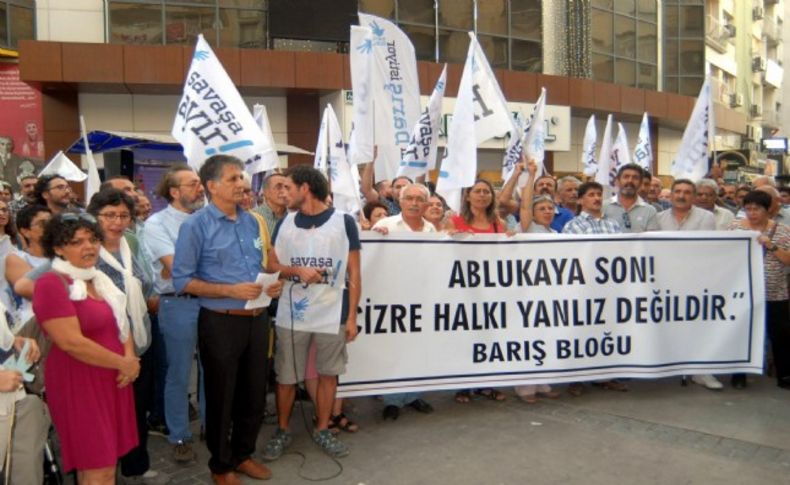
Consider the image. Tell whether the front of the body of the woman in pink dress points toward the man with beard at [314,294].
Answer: no

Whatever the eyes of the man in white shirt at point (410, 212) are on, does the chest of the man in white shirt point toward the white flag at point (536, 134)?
no

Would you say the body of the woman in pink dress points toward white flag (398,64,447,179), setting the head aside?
no

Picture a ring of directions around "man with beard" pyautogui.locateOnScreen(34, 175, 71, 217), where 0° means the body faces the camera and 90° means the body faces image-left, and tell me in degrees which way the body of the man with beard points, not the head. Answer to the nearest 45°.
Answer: approximately 315°

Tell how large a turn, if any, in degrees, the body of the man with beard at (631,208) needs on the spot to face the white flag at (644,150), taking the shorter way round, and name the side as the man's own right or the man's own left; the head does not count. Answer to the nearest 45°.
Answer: approximately 180°

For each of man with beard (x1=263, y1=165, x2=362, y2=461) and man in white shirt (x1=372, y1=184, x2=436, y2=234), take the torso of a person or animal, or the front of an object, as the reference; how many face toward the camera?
2

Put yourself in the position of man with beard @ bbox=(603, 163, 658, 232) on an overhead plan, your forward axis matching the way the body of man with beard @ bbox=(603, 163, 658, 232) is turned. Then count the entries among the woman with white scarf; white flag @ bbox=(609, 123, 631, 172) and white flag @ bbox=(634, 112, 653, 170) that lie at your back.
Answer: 2

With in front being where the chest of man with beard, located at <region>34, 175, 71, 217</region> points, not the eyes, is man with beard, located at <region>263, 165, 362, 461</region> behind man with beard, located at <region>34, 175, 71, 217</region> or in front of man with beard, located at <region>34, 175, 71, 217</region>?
in front

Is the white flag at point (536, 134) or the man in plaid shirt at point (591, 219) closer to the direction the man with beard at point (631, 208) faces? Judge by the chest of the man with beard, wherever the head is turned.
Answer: the man in plaid shirt

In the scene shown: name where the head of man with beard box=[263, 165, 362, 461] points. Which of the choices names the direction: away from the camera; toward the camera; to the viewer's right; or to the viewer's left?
to the viewer's left

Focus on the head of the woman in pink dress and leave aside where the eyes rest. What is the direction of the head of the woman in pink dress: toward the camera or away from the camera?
toward the camera

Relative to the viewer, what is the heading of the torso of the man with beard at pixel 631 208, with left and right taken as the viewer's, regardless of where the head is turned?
facing the viewer

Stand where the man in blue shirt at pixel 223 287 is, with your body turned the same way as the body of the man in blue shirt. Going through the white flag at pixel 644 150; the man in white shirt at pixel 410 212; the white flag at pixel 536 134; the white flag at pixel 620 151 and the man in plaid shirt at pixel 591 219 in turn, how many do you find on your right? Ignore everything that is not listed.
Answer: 0

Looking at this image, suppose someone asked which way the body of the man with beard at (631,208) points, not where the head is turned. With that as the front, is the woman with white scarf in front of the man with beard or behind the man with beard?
in front

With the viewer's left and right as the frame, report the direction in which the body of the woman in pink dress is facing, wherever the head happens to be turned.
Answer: facing the viewer and to the right of the viewer

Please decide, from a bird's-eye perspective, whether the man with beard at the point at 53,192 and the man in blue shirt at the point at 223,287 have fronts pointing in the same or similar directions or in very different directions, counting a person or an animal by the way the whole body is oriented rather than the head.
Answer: same or similar directions

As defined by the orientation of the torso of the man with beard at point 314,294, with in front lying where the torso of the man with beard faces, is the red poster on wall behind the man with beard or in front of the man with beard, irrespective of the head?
behind

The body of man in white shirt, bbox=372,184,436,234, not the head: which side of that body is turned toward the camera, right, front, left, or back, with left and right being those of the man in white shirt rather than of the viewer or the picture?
front
